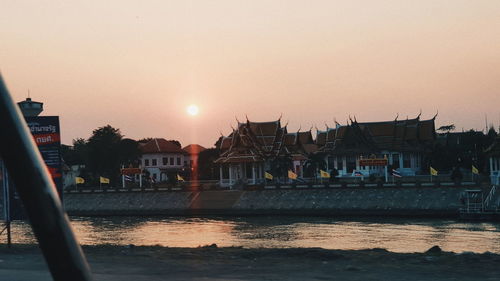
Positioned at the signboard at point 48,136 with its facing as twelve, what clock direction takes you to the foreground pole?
The foreground pole is roughly at 12 o'clock from the signboard.

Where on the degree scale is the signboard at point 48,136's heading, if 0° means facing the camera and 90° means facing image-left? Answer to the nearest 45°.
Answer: approximately 0°
